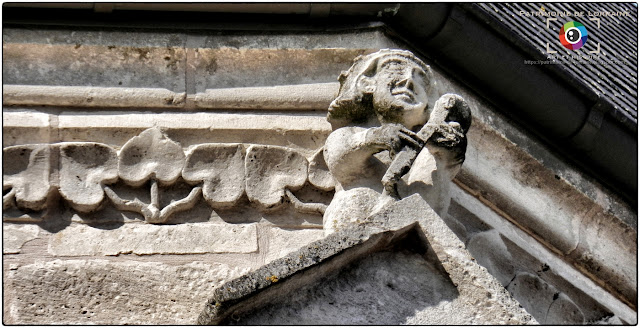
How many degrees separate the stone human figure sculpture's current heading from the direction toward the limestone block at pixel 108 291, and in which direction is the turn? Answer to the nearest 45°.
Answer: approximately 90° to its right

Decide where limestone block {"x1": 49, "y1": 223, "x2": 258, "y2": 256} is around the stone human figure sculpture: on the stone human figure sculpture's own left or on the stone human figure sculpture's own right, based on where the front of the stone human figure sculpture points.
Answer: on the stone human figure sculpture's own right
